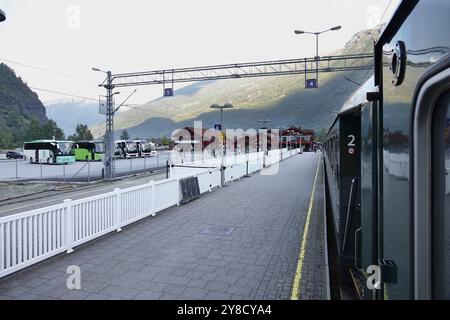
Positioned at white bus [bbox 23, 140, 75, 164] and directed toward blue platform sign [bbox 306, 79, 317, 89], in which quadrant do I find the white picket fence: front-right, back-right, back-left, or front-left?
front-right

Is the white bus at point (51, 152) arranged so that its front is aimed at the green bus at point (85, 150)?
no

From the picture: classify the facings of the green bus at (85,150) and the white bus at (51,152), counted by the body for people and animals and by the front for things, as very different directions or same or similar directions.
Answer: same or similar directions

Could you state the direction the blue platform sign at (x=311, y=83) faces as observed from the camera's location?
facing the viewer

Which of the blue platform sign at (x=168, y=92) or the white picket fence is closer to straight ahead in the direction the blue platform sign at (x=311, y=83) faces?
the white picket fence

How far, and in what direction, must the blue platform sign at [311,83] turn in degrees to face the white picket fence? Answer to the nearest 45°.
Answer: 0° — it already faces it

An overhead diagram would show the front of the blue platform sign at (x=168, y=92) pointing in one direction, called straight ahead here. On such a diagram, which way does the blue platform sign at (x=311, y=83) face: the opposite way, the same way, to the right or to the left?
the same way

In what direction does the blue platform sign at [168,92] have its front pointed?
toward the camera

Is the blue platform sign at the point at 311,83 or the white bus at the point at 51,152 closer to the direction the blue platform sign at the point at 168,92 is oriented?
the blue platform sign

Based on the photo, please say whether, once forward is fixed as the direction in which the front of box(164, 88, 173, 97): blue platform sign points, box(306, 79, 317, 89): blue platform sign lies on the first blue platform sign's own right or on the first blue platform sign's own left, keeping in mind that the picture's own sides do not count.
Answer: on the first blue platform sign's own left

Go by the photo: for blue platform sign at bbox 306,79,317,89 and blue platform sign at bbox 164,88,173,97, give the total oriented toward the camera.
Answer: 2

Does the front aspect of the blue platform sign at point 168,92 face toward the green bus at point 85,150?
no

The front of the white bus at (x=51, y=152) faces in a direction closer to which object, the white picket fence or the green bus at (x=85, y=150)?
the white picket fence
